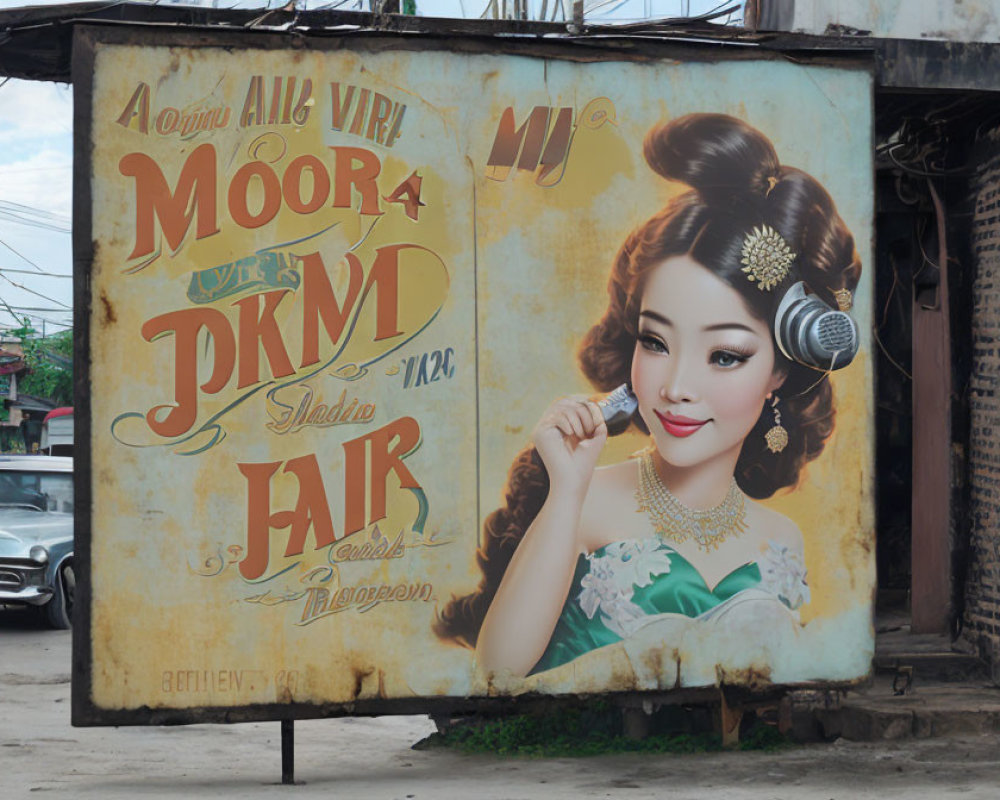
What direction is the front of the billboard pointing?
toward the camera

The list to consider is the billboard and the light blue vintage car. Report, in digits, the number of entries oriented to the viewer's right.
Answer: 0

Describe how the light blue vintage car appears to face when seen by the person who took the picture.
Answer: facing the viewer and to the left of the viewer

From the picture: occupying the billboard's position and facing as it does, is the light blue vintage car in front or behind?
behind
